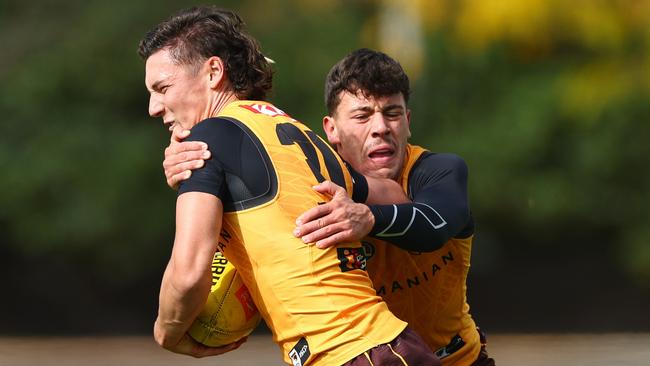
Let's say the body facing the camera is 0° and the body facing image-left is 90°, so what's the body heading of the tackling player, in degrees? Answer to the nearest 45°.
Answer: approximately 45°

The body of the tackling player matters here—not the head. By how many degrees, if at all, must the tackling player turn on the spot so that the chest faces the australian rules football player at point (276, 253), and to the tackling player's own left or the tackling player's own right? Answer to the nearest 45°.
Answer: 0° — they already face them
